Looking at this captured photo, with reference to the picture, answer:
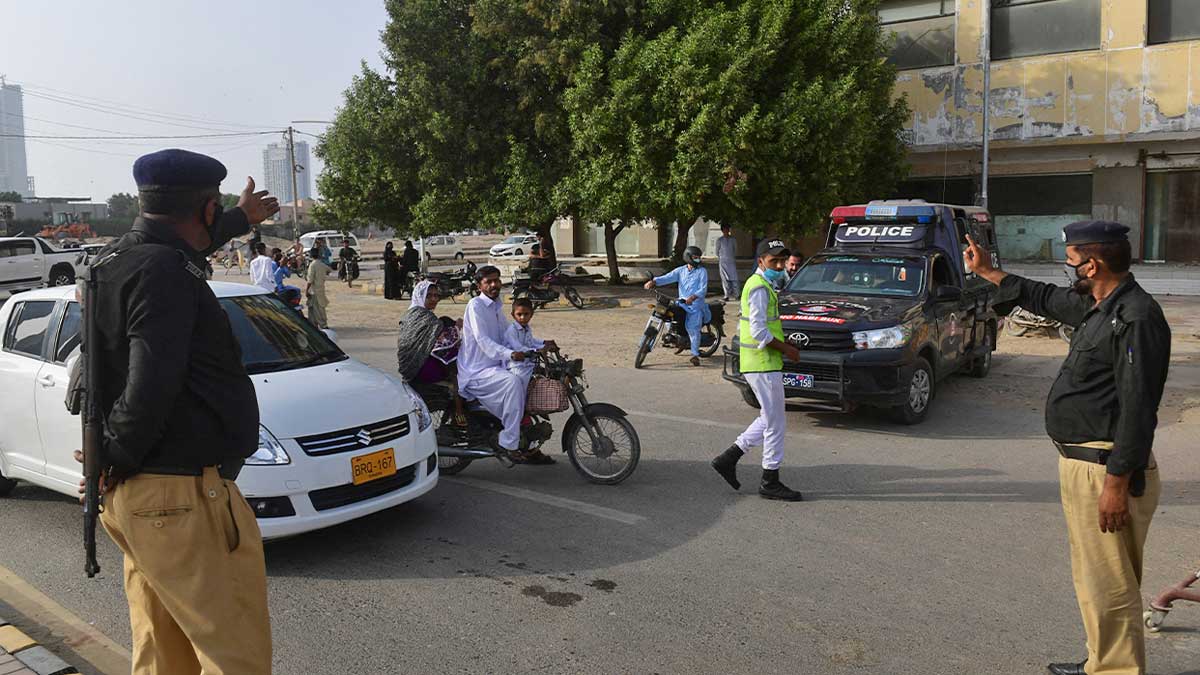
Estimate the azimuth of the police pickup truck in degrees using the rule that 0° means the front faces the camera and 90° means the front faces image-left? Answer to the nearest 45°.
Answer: approximately 45°

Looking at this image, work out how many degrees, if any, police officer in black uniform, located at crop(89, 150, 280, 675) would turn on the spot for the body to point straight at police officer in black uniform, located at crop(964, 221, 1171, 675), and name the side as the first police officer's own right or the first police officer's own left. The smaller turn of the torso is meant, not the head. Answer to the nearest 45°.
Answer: approximately 45° to the first police officer's own right

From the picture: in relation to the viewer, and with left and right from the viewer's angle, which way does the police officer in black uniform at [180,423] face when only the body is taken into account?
facing away from the viewer and to the right of the viewer

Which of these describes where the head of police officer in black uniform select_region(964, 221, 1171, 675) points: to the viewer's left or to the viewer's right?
to the viewer's left

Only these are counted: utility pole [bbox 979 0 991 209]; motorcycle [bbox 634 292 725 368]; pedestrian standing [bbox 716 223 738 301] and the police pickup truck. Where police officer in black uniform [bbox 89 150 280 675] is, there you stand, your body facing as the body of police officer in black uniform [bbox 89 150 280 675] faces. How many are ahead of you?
4

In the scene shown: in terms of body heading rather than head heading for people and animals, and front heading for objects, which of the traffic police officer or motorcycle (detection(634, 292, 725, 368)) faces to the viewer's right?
the traffic police officer

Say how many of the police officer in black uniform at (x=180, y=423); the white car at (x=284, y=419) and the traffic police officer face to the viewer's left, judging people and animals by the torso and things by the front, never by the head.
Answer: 0

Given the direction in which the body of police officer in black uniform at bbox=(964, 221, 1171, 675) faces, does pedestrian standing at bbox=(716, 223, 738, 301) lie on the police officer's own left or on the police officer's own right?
on the police officer's own right

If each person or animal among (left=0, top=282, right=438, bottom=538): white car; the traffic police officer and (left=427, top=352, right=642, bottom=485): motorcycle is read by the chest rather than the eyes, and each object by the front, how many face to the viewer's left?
0

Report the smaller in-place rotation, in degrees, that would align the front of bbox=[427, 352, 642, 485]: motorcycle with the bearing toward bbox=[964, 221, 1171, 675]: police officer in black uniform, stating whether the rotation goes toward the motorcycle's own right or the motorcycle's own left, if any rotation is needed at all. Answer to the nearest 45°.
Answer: approximately 45° to the motorcycle's own right

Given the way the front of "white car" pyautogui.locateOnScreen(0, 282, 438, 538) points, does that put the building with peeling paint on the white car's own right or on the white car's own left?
on the white car's own left

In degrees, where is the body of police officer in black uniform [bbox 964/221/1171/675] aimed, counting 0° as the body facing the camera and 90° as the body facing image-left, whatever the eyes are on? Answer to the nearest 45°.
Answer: approximately 90°

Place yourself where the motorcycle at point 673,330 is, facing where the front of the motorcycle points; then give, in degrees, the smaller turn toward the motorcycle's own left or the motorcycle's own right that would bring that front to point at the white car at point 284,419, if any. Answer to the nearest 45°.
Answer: approximately 45° to the motorcycle's own left

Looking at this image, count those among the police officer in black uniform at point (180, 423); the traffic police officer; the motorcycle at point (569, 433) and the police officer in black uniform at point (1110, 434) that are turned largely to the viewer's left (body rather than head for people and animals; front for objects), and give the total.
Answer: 1

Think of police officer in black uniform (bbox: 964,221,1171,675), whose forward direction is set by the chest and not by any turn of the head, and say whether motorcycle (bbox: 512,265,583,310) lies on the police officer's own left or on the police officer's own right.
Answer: on the police officer's own right

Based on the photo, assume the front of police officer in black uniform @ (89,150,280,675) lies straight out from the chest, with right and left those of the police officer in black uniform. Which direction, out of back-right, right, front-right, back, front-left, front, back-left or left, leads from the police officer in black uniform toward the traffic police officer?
front
